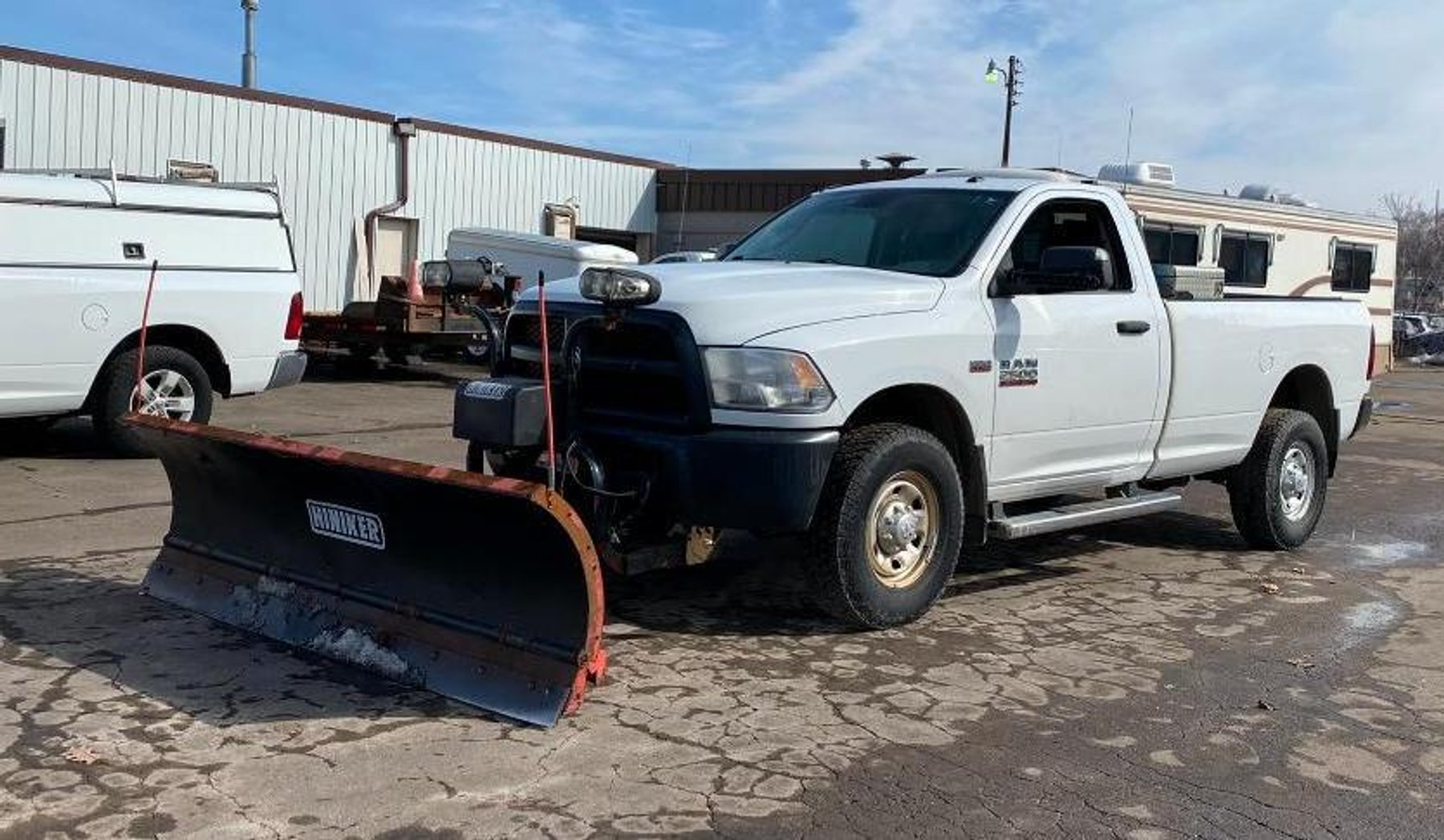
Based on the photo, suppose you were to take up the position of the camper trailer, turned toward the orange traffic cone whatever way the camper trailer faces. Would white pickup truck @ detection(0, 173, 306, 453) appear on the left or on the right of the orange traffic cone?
left

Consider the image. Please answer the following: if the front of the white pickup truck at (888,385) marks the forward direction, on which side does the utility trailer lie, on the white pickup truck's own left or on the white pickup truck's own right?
on the white pickup truck's own right

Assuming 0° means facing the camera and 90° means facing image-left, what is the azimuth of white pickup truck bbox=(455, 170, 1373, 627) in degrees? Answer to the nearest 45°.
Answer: approximately 45°

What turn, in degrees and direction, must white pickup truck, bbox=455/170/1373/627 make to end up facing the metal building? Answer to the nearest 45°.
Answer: approximately 90° to its right

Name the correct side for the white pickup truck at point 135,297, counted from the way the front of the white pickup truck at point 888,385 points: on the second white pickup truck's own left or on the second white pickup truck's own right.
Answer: on the second white pickup truck's own right

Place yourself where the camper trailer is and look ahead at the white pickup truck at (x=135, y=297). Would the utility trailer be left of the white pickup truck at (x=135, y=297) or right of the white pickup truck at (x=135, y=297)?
right

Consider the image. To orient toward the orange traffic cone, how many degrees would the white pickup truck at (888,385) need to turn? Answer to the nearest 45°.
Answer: approximately 90° to its right
